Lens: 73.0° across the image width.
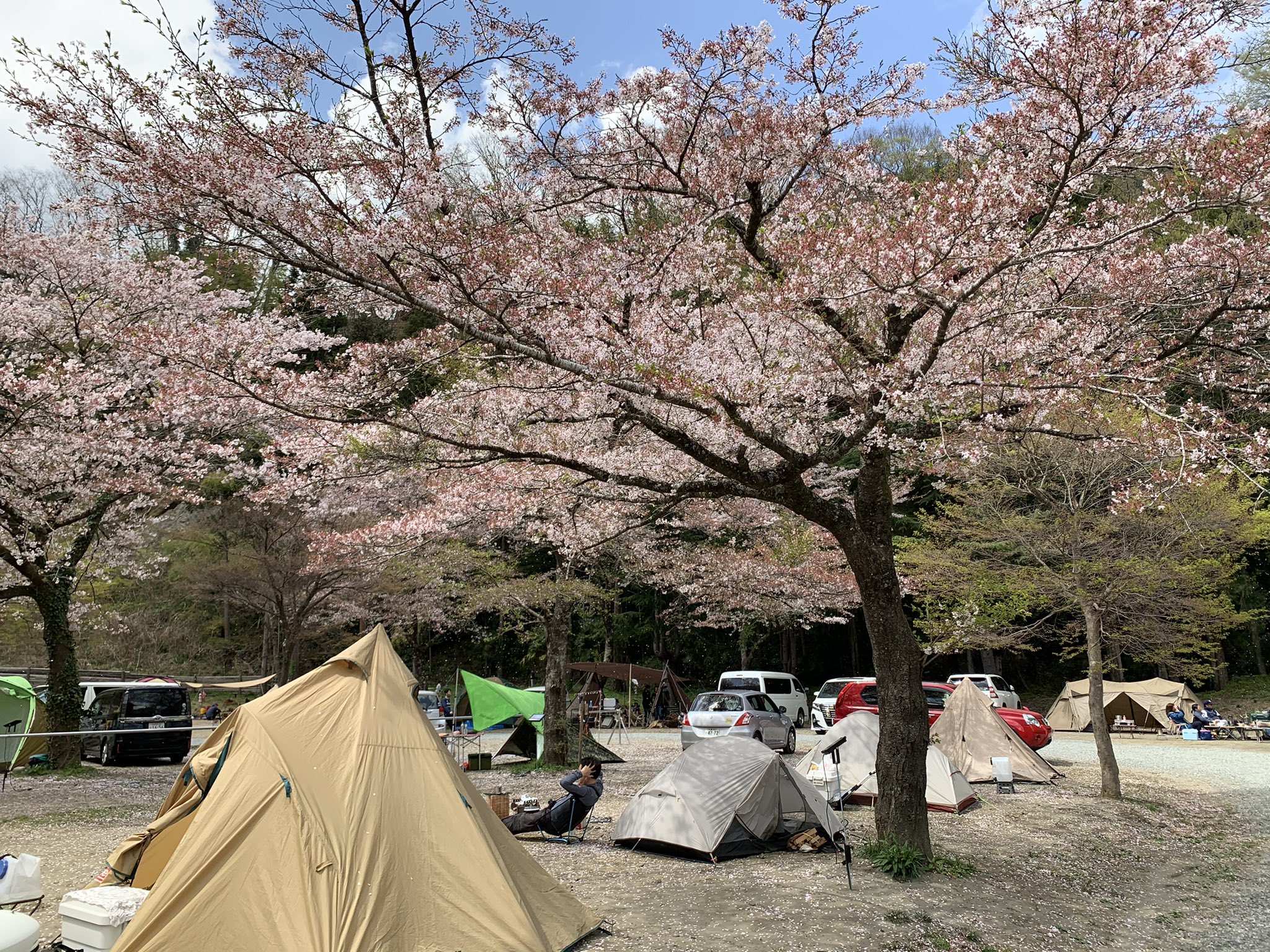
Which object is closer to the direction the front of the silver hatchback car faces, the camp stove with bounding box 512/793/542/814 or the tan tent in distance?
the tan tent in distance

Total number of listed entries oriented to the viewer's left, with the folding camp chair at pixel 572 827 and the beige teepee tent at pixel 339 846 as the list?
2

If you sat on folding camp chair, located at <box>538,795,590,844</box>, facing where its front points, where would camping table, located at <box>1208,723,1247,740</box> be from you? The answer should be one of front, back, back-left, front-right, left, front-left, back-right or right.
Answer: back-right

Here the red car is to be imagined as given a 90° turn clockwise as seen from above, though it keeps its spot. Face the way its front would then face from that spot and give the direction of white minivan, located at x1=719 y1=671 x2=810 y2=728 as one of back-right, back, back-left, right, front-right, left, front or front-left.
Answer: right

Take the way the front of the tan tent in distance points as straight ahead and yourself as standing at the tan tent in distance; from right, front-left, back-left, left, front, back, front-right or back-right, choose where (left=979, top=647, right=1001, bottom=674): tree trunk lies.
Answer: back-right

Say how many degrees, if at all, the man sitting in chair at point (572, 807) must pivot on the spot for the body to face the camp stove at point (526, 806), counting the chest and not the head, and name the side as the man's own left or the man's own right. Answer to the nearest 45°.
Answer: approximately 45° to the man's own right

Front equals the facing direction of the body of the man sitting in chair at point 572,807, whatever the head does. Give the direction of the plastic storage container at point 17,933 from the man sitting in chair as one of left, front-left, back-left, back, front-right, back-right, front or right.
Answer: front-left

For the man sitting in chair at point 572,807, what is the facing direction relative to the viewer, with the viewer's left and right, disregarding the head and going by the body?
facing to the left of the viewer

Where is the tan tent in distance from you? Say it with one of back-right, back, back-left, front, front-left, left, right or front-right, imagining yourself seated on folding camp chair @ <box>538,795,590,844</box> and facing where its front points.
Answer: back-right

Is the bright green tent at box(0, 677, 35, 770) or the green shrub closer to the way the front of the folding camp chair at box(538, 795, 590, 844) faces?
the bright green tent
